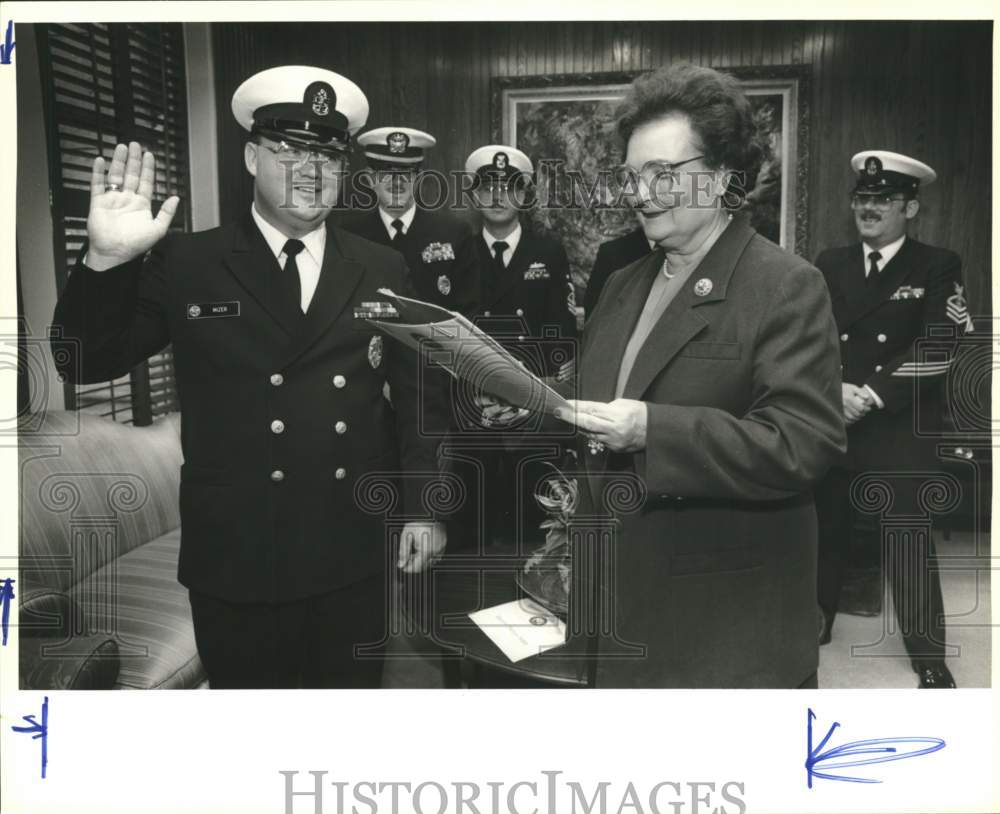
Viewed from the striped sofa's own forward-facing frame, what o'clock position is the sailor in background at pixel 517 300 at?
The sailor in background is roughly at 11 o'clock from the striped sofa.

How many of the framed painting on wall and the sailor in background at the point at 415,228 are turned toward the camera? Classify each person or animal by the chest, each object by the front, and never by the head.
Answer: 2
